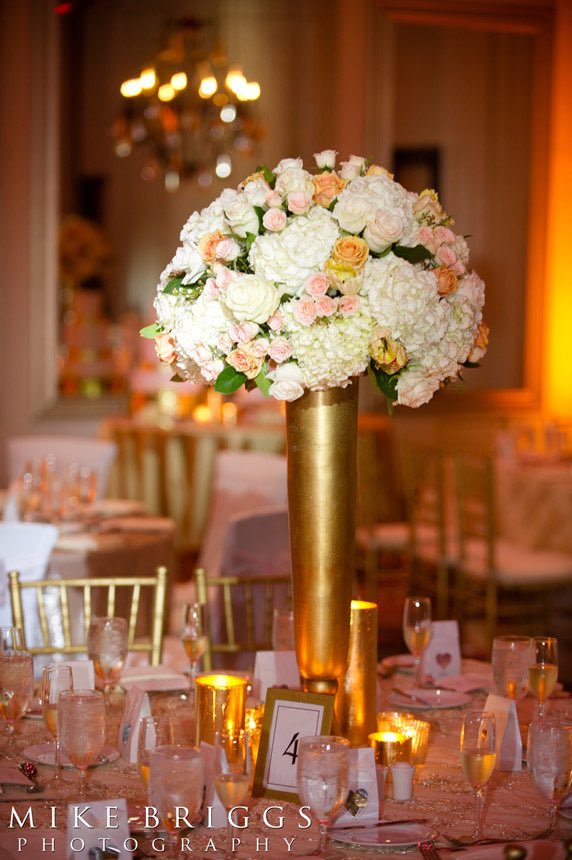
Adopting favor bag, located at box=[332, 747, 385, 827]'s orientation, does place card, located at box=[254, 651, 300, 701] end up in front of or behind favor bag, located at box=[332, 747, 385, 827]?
behind

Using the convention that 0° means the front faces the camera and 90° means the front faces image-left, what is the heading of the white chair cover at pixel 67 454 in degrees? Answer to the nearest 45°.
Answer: approximately 0°

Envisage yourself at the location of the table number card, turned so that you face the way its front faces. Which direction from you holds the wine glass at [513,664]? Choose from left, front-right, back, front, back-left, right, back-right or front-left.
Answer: back-left

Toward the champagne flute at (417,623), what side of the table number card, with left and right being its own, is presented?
back

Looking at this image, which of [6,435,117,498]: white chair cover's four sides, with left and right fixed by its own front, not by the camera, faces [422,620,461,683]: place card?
front

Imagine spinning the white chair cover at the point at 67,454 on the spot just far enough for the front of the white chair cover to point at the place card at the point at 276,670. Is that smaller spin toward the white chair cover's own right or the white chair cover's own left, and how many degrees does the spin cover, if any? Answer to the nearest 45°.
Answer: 0° — it already faces it
